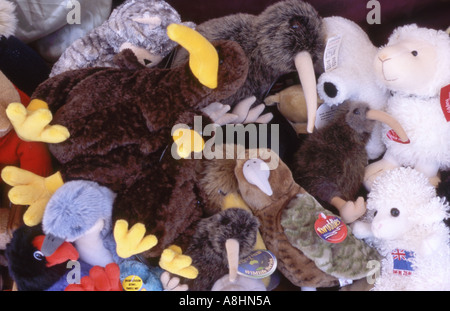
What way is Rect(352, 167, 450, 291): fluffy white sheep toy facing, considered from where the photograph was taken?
facing the viewer and to the left of the viewer

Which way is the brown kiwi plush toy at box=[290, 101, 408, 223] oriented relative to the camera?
to the viewer's right

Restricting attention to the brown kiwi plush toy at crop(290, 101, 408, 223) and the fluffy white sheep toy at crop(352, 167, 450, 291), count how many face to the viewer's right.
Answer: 1

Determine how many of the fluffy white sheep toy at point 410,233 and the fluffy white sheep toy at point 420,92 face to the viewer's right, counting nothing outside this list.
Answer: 0

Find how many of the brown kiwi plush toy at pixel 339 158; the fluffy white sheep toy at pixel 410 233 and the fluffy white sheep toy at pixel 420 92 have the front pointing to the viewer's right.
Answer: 1

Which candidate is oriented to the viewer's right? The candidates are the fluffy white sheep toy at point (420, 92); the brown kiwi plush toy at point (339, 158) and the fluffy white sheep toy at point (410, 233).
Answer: the brown kiwi plush toy

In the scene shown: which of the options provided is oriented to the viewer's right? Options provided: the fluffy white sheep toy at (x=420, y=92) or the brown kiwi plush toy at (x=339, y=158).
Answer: the brown kiwi plush toy

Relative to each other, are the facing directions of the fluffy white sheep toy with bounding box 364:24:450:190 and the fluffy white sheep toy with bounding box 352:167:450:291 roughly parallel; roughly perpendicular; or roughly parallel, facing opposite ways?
roughly parallel
